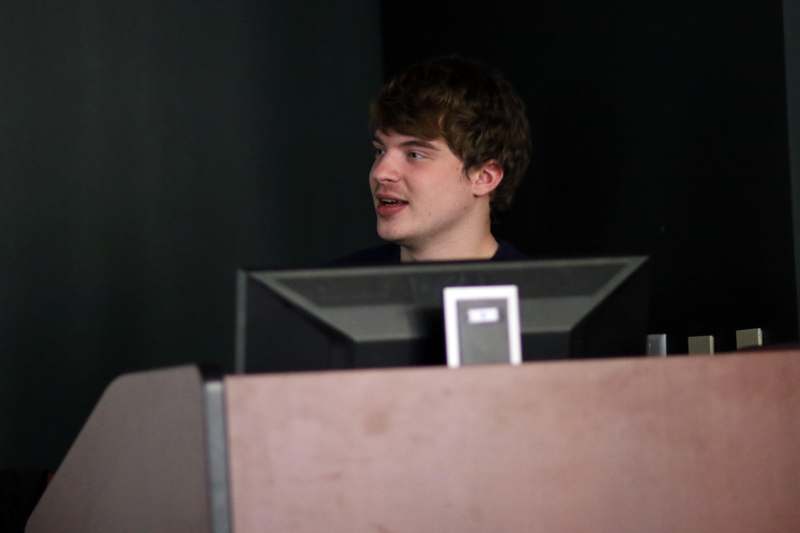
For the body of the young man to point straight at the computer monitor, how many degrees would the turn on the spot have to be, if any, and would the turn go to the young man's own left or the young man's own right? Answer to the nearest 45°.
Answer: approximately 45° to the young man's own left

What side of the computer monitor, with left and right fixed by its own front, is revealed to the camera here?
back
